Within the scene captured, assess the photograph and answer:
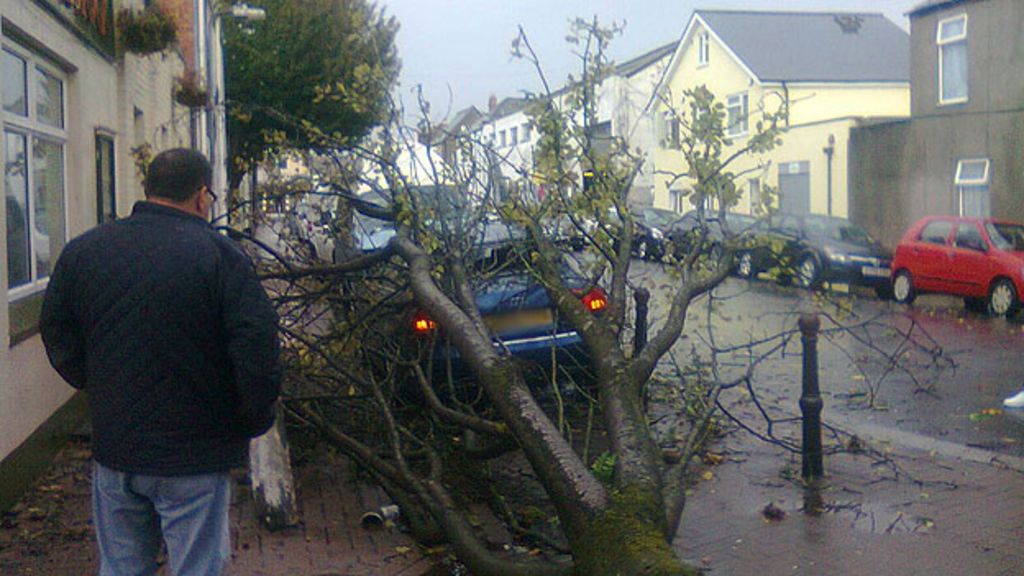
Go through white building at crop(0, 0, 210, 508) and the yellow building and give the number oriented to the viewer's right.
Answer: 1

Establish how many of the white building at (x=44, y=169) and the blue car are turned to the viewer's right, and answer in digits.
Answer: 1

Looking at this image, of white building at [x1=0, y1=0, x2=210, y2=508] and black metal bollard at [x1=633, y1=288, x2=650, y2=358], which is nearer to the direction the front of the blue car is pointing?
the black metal bollard

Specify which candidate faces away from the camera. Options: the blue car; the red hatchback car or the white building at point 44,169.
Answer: the blue car

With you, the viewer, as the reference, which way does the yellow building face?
facing the viewer and to the left of the viewer

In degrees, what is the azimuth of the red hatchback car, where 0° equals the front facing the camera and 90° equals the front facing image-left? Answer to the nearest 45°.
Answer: approximately 315°

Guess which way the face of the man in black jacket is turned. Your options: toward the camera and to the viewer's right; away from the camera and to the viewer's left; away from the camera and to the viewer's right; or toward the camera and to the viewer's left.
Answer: away from the camera and to the viewer's right

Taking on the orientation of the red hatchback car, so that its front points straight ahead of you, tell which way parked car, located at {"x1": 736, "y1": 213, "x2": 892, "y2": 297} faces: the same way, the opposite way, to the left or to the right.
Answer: the same way

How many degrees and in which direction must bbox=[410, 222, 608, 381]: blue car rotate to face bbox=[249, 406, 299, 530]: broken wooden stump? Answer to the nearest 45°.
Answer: approximately 135° to its left

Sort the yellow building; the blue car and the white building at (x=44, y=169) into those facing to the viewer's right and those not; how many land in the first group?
1

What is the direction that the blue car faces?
away from the camera

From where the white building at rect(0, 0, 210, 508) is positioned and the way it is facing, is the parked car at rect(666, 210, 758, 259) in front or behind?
in front

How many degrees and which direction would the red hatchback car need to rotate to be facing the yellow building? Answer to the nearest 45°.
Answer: approximately 135° to its left

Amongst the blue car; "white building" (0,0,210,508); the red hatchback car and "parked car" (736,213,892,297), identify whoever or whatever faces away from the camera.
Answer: the blue car

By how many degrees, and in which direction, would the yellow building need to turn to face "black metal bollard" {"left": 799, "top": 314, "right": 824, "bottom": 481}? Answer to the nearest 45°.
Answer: approximately 45° to its left

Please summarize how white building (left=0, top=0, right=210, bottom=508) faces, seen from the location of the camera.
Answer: facing to the right of the viewer

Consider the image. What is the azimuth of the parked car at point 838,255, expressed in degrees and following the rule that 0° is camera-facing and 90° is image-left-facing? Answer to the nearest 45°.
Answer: approximately 315°
